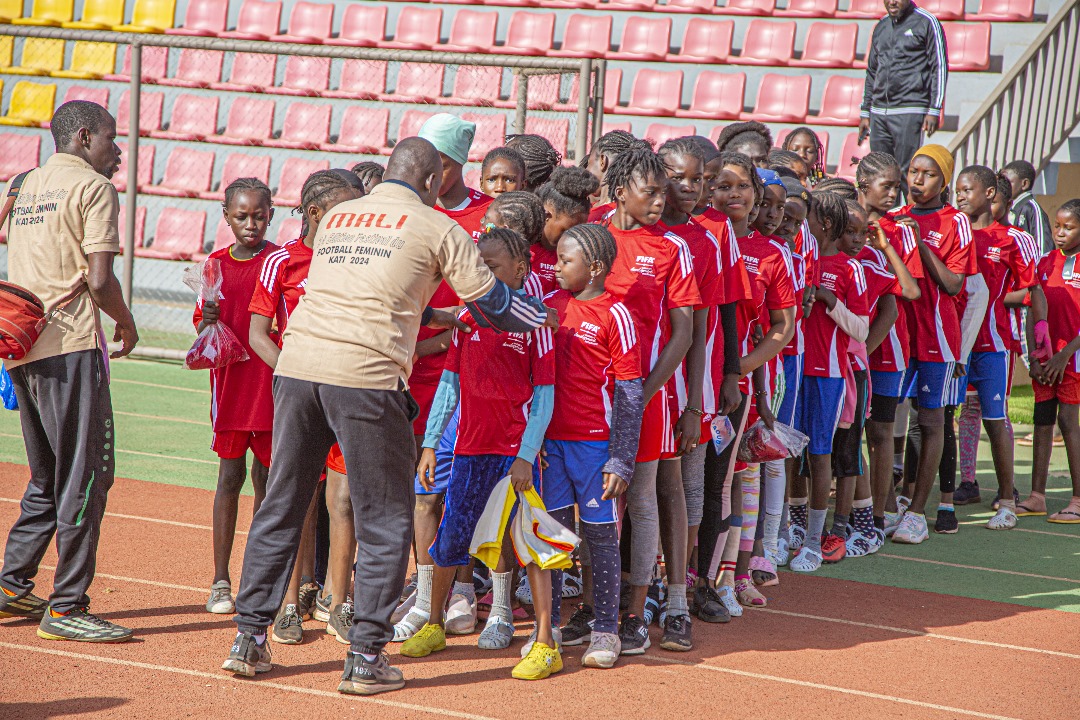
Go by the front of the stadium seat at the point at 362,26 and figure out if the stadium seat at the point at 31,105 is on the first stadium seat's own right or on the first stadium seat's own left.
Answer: on the first stadium seat's own right

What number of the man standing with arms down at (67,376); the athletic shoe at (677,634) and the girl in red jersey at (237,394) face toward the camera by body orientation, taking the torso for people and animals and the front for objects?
2

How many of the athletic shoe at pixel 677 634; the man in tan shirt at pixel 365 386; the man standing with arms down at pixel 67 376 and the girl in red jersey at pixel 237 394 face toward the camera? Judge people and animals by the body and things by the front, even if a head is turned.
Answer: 2

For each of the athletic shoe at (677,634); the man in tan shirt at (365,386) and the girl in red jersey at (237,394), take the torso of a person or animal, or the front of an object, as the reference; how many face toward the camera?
2

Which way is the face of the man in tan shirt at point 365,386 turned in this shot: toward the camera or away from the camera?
away from the camera

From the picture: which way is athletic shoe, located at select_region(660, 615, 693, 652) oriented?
toward the camera

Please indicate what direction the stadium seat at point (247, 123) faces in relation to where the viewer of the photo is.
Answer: facing the viewer and to the left of the viewer

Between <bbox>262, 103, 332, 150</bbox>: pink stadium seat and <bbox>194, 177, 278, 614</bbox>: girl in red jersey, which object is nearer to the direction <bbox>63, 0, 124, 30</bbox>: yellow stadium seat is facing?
the girl in red jersey

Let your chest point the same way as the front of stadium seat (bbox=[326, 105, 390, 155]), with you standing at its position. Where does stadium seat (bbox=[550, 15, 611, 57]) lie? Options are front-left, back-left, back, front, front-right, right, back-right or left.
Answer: back-left

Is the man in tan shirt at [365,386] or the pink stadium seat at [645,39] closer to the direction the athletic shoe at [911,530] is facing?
the man in tan shirt

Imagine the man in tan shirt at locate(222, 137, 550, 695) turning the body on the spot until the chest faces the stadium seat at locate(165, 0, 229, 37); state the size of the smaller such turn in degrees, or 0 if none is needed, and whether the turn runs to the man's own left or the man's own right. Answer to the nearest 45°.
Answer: approximately 45° to the man's own left
